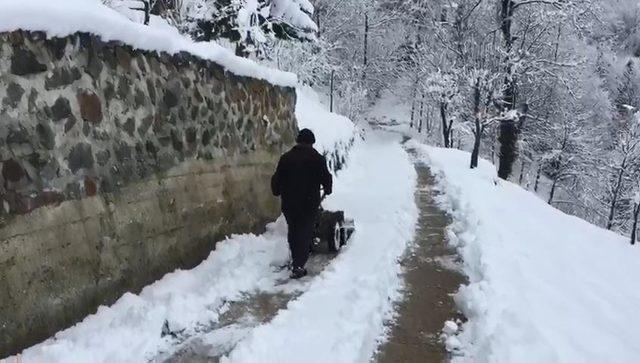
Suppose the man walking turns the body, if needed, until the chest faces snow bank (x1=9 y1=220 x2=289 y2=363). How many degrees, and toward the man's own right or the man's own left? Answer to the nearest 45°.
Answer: approximately 135° to the man's own left

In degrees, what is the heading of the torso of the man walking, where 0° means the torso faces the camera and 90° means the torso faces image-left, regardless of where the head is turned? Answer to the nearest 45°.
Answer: approximately 180°
